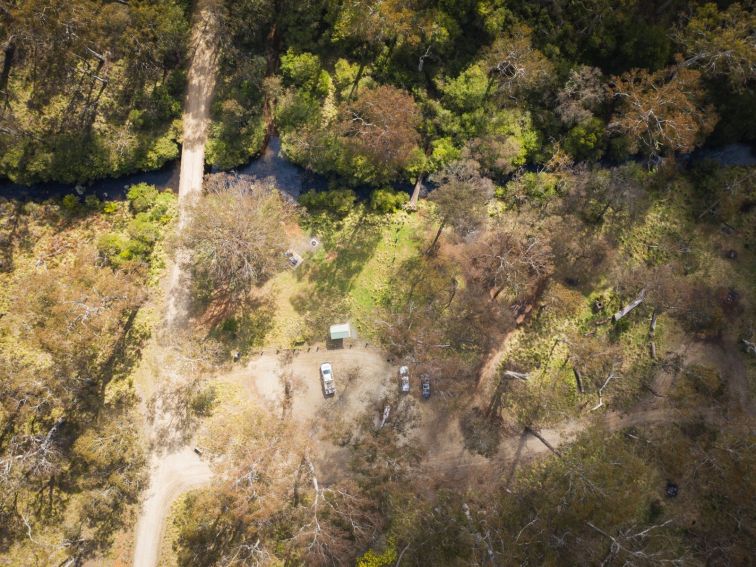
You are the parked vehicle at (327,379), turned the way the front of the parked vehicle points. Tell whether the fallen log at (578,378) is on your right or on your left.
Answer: on your right

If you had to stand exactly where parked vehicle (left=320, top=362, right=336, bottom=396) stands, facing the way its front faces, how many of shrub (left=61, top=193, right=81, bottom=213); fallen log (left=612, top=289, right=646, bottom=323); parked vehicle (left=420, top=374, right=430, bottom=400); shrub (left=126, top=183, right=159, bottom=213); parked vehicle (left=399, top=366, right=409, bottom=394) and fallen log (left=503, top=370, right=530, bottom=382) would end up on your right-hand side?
4

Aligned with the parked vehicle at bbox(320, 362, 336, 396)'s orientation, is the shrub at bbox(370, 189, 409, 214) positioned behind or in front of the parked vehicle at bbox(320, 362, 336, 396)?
in front

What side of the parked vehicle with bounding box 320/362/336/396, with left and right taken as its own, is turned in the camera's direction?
back

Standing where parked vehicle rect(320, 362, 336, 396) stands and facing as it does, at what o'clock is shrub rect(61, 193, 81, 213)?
The shrub is roughly at 10 o'clock from the parked vehicle.

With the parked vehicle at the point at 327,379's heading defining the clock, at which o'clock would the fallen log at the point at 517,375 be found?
The fallen log is roughly at 3 o'clock from the parked vehicle.

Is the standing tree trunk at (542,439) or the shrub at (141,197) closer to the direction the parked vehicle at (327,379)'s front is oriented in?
the shrub

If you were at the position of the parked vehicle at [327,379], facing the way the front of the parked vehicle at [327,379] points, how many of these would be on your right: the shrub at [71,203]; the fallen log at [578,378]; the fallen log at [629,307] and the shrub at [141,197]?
2

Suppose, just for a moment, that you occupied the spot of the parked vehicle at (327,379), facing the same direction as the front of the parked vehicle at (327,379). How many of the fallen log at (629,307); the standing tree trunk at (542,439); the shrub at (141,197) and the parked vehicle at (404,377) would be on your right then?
3

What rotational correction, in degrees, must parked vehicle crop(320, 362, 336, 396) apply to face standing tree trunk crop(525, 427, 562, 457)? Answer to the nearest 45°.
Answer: approximately 90° to its right

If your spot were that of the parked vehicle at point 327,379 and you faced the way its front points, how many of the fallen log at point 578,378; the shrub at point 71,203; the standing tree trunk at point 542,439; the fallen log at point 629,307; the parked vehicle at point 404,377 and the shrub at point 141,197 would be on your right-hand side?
4

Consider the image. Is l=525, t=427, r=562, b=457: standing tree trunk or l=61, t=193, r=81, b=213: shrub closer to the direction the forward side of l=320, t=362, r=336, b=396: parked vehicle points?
the shrub

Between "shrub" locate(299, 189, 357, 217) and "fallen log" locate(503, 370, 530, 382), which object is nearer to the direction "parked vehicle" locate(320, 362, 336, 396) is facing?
the shrub

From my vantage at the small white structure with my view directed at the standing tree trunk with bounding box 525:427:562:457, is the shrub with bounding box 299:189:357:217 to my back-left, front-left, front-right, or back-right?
back-left

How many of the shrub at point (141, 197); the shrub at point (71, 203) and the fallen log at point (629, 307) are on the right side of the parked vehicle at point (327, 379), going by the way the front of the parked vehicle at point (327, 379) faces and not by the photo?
1
